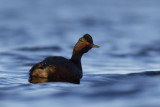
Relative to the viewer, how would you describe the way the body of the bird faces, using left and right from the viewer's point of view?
facing to the right of the viewer
